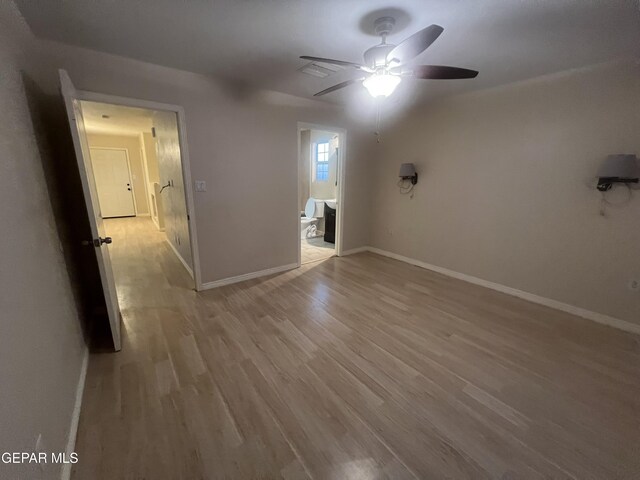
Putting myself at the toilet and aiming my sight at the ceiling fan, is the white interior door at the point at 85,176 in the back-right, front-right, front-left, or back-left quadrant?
front-right

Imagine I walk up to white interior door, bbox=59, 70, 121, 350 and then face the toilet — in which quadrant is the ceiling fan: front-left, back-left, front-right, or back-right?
front-right

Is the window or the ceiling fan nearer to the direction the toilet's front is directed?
the ceiling fan
